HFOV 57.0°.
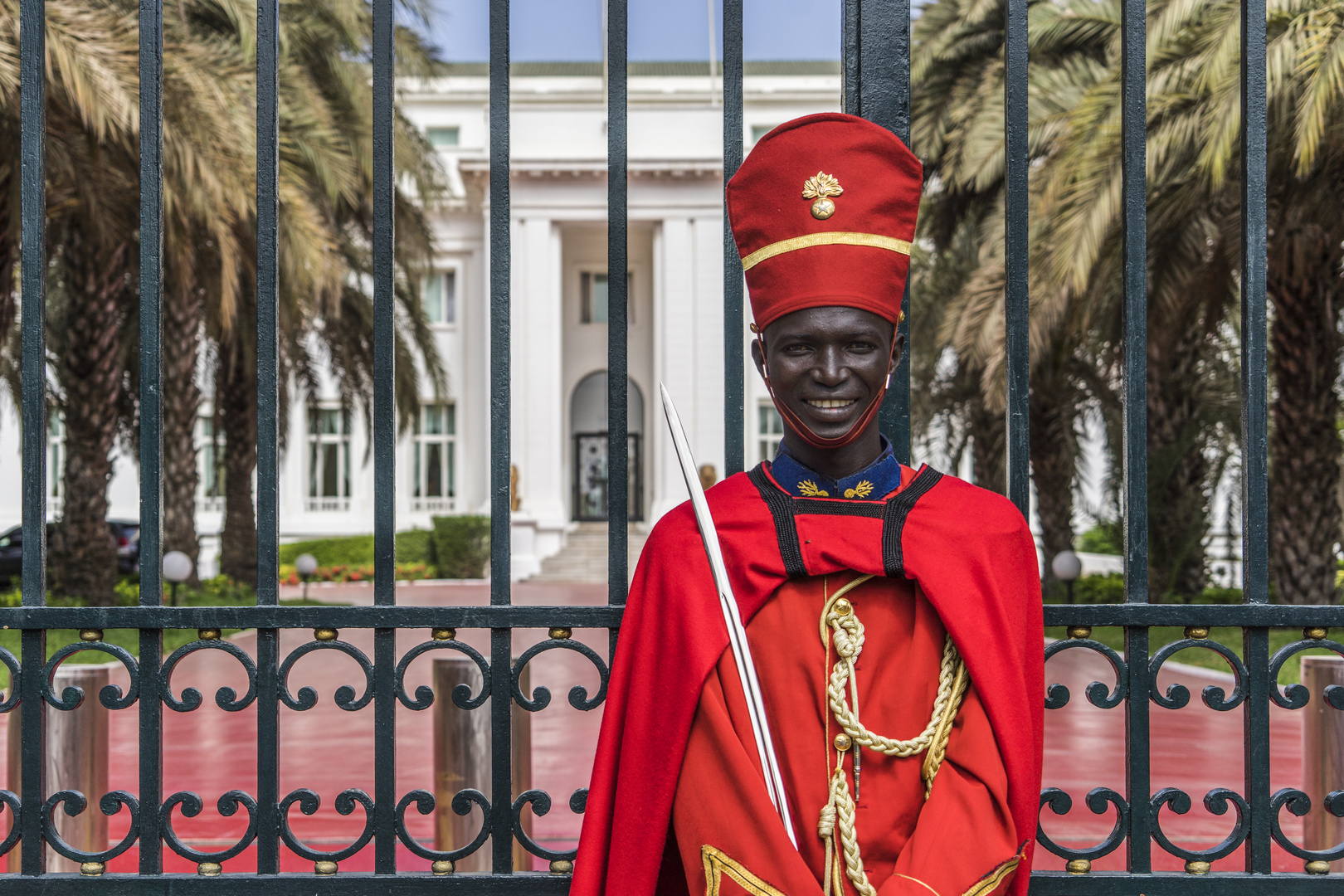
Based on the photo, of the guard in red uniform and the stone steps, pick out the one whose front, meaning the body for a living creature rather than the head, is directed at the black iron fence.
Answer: the stone steps

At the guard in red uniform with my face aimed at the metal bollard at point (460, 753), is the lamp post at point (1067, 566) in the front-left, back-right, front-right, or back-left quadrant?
front-right

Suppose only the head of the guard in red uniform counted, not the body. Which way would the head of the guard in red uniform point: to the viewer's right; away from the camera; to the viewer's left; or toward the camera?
toward the camera

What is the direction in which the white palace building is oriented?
toward the camera

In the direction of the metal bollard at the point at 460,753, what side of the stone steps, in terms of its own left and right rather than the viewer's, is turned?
front

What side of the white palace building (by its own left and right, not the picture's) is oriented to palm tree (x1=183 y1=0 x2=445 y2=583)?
front

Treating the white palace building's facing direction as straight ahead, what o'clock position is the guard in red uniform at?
The guard in red uniform is roughly at 12 o'clock from the white palace building.

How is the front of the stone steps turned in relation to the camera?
facing the viewer

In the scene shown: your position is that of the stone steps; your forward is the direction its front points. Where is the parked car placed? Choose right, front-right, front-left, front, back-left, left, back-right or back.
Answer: right

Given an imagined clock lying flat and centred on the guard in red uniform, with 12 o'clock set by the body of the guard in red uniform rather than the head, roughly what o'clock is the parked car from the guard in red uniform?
The parked car is roughly at 5 o'clock from the guard in red uniform.

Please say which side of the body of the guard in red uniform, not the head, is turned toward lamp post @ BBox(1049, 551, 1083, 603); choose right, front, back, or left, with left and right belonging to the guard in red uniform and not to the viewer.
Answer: back

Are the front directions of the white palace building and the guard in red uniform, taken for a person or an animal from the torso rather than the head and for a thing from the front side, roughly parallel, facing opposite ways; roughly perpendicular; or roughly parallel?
roughly parallel

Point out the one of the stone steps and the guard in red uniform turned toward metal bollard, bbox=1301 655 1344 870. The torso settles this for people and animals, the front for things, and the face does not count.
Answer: the stone steps

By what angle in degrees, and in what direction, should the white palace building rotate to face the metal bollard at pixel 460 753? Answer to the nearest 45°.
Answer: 0° — it already faces it
